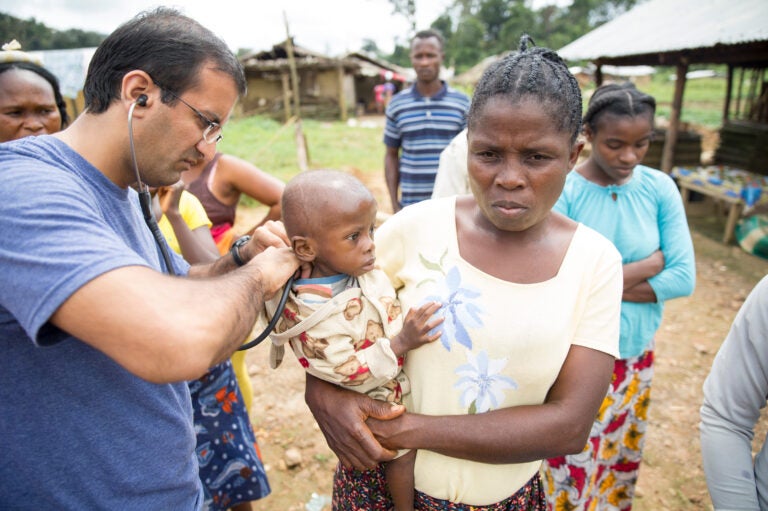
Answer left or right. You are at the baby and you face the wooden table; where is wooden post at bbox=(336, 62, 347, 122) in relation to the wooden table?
left

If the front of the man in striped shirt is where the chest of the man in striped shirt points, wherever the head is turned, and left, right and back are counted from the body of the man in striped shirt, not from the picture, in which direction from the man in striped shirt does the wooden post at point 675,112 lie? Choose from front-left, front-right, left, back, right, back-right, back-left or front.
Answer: back-left

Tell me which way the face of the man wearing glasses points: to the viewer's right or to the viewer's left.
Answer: to the viewer's right

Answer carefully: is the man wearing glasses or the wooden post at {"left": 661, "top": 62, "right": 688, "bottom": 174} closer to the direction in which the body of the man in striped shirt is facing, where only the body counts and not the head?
the man wearing glasses

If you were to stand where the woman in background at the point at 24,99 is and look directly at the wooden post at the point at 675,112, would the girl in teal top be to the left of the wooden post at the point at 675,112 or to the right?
right

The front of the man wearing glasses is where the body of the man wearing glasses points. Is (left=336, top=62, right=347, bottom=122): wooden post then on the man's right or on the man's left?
on the man's left

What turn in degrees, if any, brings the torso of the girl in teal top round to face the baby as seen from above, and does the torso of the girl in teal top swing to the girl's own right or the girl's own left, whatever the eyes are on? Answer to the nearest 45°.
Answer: approximately 45° to the girl's own right

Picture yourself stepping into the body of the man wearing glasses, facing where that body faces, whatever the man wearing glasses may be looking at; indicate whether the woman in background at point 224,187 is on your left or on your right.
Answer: on your left

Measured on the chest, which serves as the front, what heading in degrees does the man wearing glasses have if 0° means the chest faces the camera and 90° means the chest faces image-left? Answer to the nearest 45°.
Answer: approximately 270°
